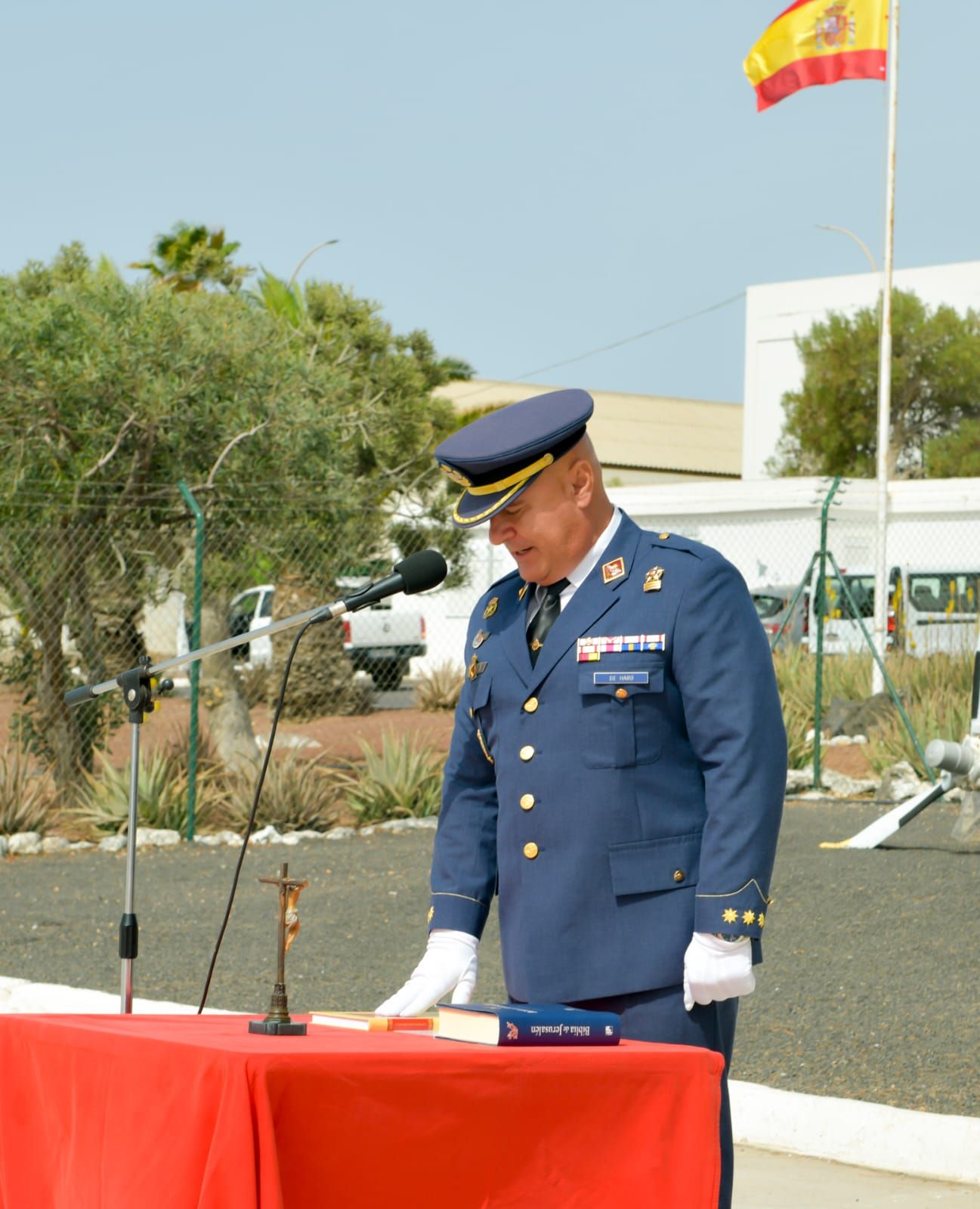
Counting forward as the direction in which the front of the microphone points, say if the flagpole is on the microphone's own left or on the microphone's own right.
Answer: on the microphone's own left

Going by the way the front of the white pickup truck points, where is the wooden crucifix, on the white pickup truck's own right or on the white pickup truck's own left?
on the white pickup truck's own left

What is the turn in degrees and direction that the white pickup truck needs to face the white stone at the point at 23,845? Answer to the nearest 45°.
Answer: approximately 135° to its left

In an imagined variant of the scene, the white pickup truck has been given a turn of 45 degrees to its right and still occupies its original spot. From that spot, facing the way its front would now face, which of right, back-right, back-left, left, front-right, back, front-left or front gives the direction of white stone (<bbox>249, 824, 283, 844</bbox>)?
back

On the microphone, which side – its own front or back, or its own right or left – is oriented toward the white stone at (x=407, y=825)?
left

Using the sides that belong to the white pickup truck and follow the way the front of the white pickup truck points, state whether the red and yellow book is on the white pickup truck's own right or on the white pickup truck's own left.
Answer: on the white pickup truck's own left

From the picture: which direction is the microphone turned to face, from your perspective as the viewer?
facing to the right of the viewer

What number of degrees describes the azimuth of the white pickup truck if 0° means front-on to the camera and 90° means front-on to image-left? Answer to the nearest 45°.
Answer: approximately 135°

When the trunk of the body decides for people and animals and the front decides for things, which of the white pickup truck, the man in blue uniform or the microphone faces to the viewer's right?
the microphone

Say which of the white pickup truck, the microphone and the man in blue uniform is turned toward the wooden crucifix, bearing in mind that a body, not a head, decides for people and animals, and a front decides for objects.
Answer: the man in blue uniform

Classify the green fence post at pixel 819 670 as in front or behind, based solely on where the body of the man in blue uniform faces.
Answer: behind

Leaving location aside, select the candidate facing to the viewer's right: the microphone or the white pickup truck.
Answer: the microphone

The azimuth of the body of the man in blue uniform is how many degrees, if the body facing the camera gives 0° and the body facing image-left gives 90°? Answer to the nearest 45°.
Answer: approximately 45°

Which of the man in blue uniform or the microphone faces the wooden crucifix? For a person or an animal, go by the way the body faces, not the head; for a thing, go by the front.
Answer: the man in blue uniform
